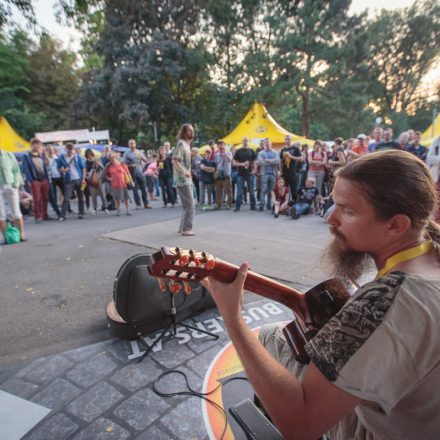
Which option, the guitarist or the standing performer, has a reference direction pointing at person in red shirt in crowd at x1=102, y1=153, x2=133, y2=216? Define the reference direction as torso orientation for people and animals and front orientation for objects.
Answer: the guitarist

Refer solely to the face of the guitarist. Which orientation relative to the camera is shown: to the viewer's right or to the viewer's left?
to the viewer's left

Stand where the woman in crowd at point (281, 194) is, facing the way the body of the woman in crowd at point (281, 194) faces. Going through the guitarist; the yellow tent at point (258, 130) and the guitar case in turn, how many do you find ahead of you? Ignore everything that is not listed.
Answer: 2

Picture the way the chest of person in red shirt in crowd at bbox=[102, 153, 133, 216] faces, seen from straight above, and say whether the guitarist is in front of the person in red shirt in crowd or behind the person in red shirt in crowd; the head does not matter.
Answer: in front

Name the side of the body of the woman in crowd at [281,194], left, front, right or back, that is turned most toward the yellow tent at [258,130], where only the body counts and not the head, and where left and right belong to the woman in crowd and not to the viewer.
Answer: back

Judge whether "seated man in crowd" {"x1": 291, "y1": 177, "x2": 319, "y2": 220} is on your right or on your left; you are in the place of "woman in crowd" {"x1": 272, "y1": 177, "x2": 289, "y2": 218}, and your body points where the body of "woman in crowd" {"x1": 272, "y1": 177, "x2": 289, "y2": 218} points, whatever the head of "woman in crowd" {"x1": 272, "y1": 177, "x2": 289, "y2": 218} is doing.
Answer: on your left

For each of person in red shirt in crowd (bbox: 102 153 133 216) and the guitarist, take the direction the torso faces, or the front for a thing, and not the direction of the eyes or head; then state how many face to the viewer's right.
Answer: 0

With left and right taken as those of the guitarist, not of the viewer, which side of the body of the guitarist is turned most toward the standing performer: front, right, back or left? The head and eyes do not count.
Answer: front

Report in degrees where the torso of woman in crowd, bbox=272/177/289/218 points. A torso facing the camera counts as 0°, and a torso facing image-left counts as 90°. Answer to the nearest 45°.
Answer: approximately 0°

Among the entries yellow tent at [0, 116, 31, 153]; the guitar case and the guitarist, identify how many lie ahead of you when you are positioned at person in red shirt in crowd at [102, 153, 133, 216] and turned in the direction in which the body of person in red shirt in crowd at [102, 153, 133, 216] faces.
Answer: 2
